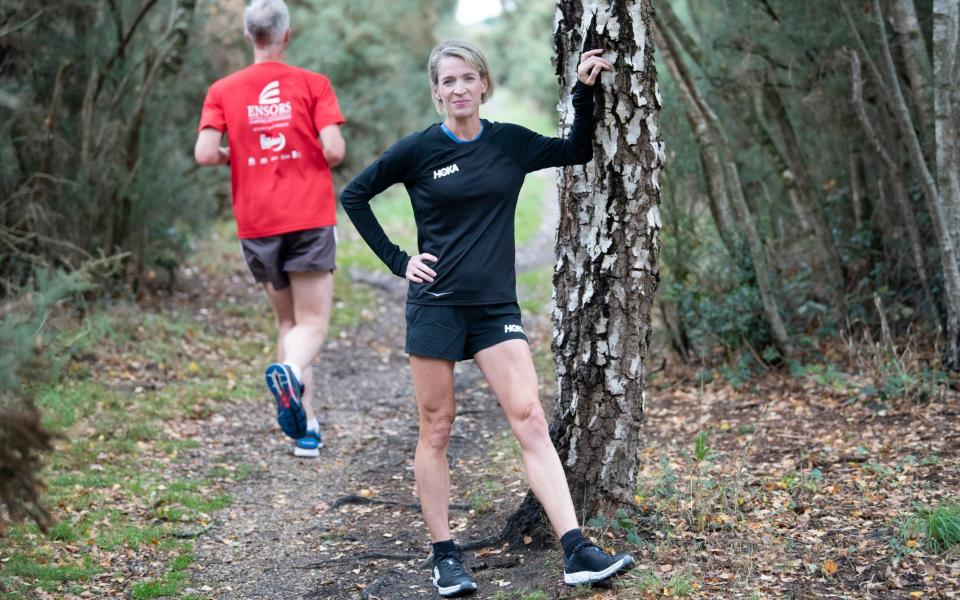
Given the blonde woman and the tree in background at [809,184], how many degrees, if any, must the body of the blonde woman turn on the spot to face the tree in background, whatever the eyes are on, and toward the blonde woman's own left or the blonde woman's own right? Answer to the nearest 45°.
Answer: approximately 135° to the blonde woman's own left

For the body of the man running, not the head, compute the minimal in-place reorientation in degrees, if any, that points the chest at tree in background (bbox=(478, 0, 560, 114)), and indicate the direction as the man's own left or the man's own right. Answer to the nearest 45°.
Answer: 0° — they already face it

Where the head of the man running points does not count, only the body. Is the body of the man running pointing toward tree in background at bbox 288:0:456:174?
yes

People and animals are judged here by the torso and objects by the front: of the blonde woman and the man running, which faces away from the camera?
the man running

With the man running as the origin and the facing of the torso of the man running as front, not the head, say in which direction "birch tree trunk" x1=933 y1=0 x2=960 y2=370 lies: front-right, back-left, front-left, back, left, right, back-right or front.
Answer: right

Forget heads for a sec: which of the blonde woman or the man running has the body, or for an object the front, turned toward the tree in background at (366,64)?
the man running

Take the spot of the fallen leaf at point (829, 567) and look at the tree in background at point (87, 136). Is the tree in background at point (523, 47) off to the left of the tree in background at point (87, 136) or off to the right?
right

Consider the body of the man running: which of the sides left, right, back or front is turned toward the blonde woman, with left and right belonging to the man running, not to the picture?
back

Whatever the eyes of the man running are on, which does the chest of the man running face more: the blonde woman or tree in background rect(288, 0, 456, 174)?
the tree in background

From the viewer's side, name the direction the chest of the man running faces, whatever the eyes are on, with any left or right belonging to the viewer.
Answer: facing away from the viewer

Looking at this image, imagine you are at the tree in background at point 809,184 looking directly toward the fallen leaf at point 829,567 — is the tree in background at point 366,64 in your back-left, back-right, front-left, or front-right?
back-right

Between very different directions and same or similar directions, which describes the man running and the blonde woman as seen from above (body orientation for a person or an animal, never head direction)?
very different directions

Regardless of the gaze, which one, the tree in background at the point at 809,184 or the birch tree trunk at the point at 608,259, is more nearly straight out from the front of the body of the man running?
the tree in background

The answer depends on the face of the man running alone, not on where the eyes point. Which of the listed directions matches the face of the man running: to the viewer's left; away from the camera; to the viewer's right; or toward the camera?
away from the camera
